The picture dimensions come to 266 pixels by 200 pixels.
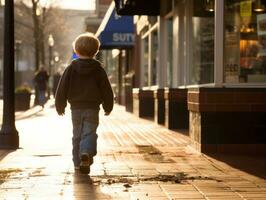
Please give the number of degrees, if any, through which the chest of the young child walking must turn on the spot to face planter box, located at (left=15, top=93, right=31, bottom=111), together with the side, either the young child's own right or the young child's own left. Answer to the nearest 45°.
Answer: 0° — they already face it

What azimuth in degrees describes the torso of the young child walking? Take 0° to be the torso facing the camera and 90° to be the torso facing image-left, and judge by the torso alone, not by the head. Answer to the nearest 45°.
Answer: approximately 180°

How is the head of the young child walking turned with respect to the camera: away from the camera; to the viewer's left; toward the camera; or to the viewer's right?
away from the camera

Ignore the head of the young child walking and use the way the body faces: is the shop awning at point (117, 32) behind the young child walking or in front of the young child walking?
in front

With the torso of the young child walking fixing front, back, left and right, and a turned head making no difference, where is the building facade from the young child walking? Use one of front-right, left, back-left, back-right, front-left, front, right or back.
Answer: front-right

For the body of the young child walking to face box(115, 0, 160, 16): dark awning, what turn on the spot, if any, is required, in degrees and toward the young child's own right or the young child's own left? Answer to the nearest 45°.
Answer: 0° — they already face it
